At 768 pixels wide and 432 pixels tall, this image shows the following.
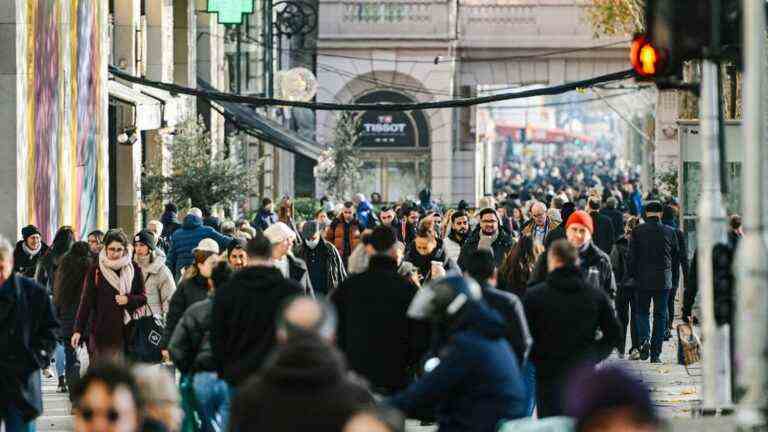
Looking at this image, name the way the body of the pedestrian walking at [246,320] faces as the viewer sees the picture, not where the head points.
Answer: away from the camera

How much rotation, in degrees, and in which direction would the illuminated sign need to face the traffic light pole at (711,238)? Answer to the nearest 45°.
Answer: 0° — it already faces it

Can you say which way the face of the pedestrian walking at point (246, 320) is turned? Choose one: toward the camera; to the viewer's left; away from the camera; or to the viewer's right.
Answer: away from the camera

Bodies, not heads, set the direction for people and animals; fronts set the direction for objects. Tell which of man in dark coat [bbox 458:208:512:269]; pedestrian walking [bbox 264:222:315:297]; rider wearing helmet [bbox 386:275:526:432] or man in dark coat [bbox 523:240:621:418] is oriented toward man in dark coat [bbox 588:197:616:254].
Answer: man in dark coat [bbox 523:240:621:418]

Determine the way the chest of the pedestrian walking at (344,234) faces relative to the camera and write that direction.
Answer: toward the camera

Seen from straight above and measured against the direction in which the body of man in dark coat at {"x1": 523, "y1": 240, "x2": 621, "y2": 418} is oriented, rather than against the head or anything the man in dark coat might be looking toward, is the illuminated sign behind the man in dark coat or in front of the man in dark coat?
in front

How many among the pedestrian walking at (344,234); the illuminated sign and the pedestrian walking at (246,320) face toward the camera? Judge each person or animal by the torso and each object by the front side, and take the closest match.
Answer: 2

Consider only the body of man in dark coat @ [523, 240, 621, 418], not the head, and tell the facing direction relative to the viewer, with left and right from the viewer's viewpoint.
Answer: facing away from the viewer

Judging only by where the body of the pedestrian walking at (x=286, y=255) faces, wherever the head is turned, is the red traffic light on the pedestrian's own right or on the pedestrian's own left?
on the pedestrian's own left

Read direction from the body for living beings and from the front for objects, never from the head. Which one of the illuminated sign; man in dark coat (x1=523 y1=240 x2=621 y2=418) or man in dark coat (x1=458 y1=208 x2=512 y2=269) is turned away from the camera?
man in dark coat (x1=523 y1=240 x2=621 y2=418)
